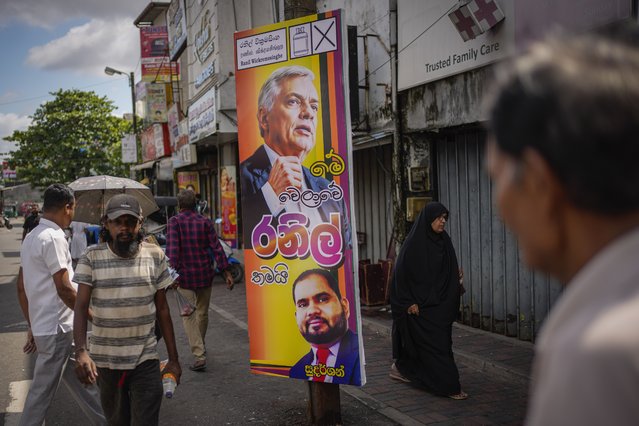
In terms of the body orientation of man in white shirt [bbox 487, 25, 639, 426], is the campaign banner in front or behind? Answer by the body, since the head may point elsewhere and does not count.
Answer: in front

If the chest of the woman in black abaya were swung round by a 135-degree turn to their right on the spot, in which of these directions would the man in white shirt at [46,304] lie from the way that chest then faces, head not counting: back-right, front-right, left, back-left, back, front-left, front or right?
front-left

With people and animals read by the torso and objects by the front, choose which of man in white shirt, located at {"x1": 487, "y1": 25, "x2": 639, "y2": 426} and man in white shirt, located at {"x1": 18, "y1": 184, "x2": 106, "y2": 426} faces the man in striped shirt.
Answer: man in white shirt, located at {"x1": 487, "y1": 25, "x2": 639, "y2": 426}

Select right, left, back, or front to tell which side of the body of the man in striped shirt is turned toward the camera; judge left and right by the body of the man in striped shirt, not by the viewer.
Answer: front

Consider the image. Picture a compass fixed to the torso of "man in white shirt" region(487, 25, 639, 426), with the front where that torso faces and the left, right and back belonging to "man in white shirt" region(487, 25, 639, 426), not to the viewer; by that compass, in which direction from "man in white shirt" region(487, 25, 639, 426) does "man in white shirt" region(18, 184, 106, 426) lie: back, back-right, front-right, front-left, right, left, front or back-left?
front

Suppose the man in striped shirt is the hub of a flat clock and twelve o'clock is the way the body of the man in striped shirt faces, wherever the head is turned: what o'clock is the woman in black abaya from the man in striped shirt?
The woman in black abaya is roughly at 8 o'clock from the man in striped shirt.

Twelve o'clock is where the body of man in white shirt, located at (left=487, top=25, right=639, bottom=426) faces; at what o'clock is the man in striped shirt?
The man in striped shirt is roughly at 12 o'clock from the man in white shirt.

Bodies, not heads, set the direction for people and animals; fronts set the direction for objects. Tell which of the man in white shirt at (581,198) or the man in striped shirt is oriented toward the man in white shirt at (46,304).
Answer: the man in white shirt at (581,198)

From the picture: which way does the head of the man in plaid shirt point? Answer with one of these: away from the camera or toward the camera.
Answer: away from the camera

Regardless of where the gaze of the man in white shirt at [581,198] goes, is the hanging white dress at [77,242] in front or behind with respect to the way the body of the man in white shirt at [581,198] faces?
in front

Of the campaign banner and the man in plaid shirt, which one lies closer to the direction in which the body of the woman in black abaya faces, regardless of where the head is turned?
the campaign banner

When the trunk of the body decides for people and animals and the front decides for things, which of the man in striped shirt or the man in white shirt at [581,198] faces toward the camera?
the man in striped shirt

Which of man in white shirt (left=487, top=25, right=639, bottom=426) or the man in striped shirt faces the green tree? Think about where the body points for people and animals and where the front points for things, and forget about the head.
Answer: the man in white shirt
